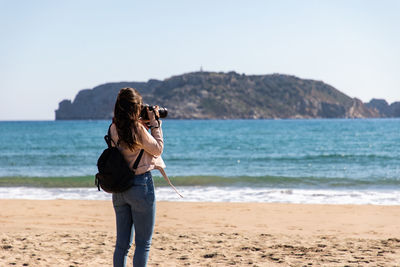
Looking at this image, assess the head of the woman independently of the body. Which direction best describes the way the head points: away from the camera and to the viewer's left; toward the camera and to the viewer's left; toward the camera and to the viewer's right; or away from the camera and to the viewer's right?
away from the camera and to the viewer's right

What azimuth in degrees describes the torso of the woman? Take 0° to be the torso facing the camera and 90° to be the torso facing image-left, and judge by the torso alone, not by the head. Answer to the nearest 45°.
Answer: approximately 225°
